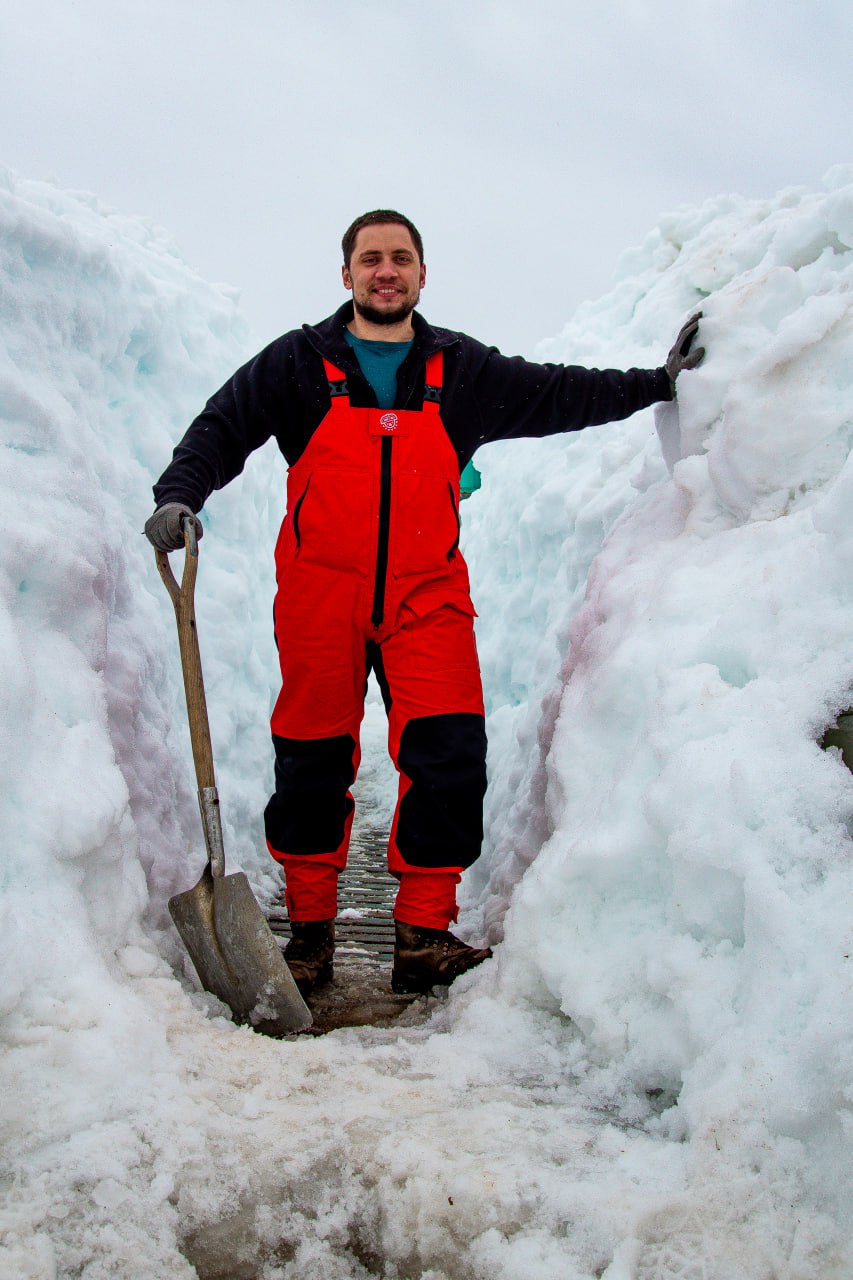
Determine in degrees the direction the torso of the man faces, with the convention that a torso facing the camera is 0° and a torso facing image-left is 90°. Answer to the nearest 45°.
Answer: approximately 0°
